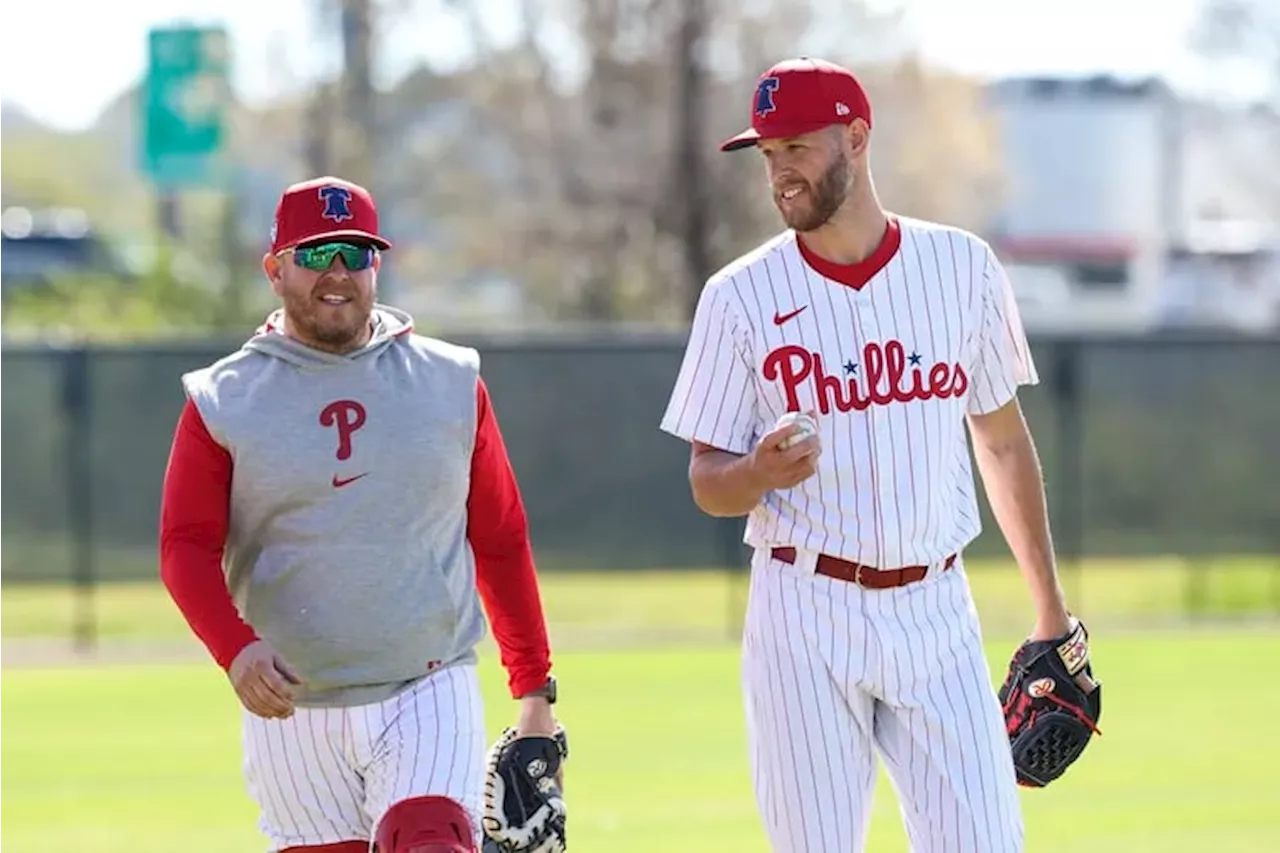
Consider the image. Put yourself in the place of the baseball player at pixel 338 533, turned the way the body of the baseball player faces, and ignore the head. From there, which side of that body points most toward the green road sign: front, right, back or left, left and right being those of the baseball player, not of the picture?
back

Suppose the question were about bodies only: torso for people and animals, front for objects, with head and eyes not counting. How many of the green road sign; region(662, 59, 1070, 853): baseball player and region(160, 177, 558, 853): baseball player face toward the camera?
3

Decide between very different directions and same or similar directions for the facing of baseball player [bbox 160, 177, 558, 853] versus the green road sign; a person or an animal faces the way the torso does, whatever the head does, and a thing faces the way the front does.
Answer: same or similar directions

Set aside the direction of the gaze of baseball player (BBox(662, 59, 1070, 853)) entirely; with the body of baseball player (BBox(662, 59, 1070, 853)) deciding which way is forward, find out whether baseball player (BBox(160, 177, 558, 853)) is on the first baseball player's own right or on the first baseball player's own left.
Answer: on the first baseball player's own right

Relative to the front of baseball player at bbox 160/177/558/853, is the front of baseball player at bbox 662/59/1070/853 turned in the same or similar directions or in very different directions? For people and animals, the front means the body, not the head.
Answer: same or similar directions

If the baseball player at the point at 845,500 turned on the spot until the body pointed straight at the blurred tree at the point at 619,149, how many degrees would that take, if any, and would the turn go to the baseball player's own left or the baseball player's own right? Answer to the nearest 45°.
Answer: approximately 180°

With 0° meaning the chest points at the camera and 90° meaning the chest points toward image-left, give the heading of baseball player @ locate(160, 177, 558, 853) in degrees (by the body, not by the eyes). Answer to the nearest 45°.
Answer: approximately 0°

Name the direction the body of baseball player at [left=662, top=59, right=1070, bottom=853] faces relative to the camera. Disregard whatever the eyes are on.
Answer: toward the camera

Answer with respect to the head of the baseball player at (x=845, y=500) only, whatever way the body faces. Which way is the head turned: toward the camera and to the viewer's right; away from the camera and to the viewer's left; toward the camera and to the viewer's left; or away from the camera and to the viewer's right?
toward the camera and to the viewer's left

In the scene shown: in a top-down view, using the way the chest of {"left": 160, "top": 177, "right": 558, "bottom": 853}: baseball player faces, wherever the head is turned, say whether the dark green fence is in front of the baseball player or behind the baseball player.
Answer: behind

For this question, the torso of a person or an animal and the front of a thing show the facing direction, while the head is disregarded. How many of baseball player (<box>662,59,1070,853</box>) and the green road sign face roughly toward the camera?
2

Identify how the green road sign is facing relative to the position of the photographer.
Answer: facing the viewer

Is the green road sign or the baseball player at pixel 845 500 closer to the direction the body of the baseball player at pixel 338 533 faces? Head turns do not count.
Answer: the baseball player
